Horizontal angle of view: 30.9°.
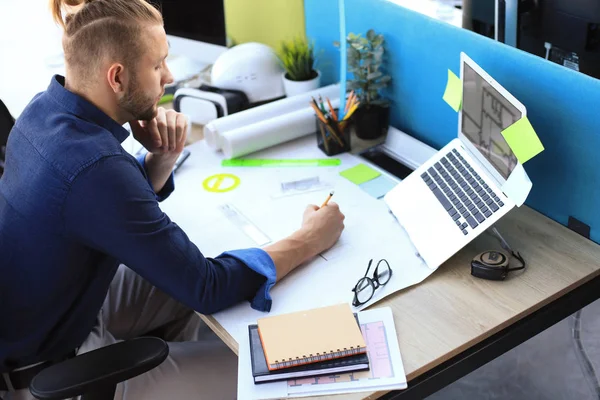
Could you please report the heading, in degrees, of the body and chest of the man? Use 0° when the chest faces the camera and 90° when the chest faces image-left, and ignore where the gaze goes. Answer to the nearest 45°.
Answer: approximately 225°

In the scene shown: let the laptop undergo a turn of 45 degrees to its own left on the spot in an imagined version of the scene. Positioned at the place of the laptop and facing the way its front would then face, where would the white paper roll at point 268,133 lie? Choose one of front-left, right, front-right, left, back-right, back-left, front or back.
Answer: back-right

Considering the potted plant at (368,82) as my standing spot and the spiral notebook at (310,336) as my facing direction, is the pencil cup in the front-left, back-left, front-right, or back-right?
front-right

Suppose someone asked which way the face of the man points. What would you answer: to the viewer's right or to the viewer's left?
to the viewer's right

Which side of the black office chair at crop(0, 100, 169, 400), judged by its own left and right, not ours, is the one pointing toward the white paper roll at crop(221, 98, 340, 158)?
front

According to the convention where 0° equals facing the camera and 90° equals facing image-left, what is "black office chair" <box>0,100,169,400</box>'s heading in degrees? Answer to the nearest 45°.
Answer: approximately 225°

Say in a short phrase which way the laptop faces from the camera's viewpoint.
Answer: facing the viewer and to the left of the viewer

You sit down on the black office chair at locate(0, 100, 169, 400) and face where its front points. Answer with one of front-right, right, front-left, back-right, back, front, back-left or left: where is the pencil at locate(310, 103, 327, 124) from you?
front
